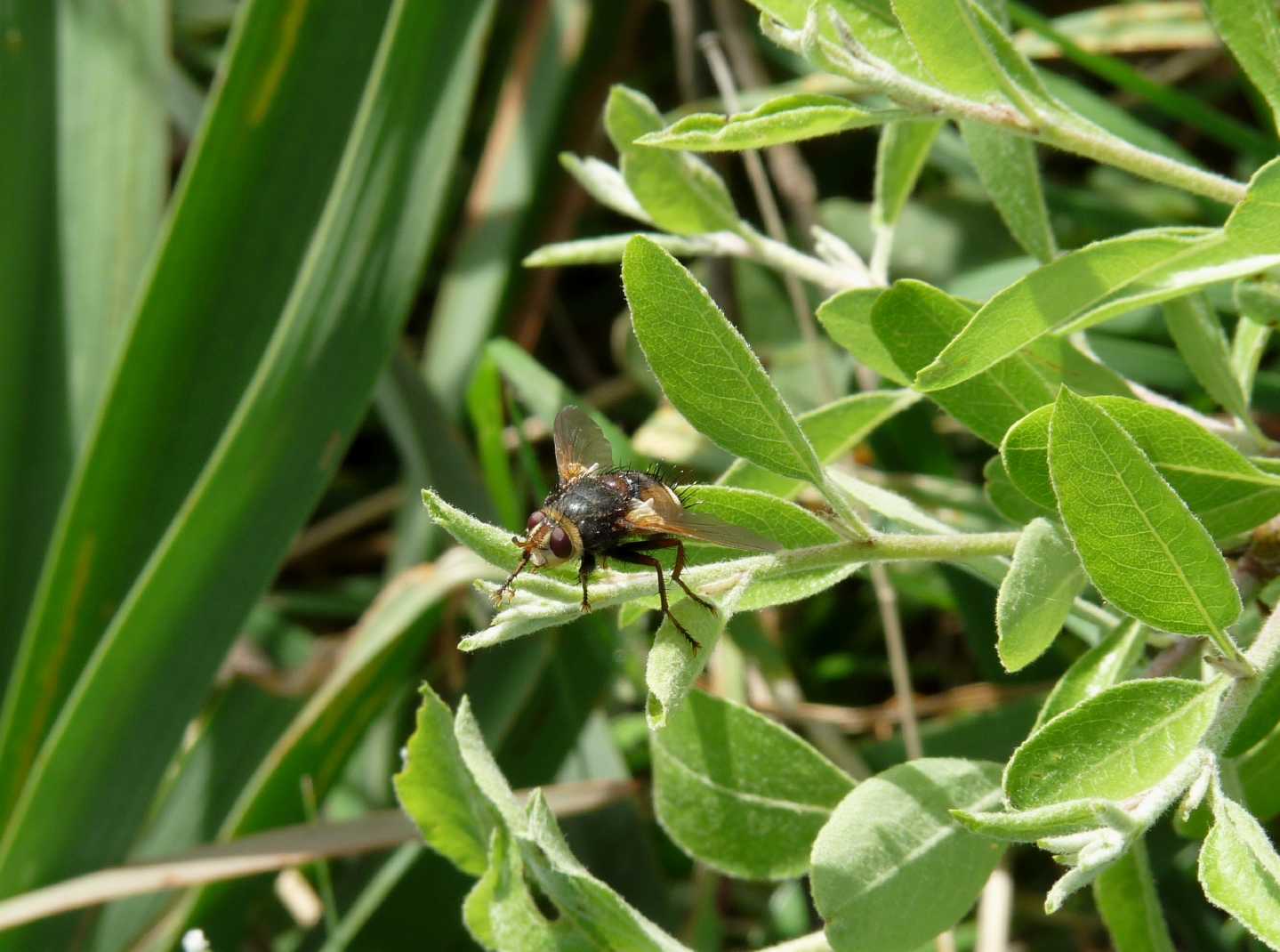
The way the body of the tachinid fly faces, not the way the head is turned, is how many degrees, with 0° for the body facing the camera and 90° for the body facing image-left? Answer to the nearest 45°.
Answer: approximately 45°

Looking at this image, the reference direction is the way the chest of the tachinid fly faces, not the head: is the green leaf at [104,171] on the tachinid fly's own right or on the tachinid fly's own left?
on the tachinid fly's own right

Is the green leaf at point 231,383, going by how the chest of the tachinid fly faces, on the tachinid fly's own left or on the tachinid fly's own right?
on the tachinid fly's own right
